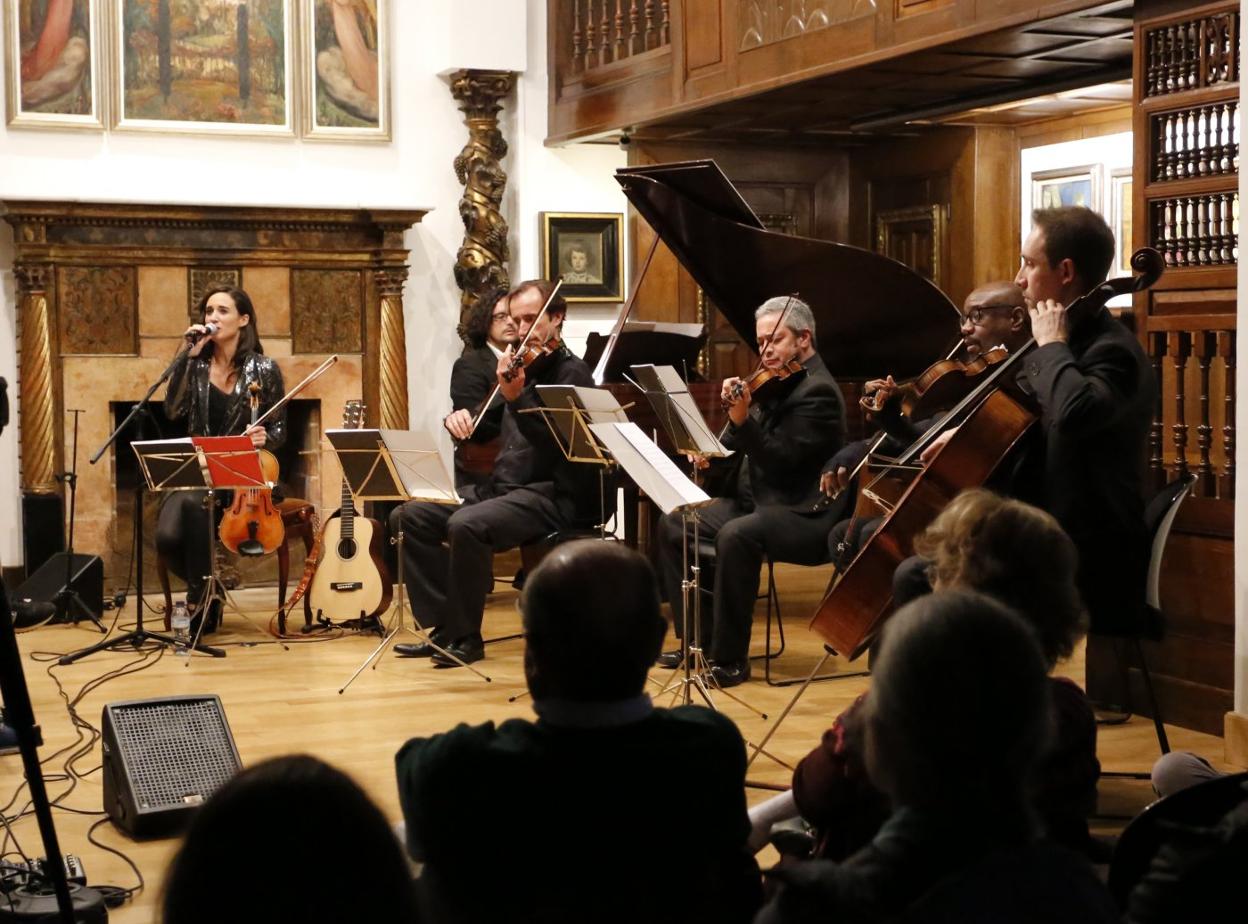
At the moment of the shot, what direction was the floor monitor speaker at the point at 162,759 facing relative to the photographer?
facing the viewer and to the right of the viewer

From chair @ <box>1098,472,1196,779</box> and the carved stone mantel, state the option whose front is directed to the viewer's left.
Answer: the chair

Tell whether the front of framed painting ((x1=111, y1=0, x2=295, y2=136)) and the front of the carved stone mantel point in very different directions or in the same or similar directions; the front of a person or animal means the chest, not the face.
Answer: same or similar directions

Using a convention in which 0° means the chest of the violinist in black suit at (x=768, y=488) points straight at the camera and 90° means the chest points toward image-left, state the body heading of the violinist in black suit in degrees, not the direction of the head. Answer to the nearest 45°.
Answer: approximately 45°

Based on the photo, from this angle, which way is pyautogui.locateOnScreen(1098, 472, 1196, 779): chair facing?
to the viewer's left

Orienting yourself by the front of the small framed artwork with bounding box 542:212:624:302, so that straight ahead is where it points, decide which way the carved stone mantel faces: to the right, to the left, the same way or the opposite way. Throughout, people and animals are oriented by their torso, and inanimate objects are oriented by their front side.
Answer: the same way

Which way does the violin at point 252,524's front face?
toward the camera

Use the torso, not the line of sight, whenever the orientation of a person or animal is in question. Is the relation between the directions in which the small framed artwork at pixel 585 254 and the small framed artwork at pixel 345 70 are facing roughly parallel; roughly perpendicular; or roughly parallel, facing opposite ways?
roughly parallel

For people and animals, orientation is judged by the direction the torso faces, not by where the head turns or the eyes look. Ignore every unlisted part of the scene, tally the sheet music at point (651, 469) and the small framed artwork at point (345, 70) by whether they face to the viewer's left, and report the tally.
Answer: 0

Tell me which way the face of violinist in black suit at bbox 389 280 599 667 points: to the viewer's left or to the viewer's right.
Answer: to the viewer's left

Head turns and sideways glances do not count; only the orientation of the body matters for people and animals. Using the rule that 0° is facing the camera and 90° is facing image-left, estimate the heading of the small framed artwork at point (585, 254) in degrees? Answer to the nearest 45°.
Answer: approximately 0°

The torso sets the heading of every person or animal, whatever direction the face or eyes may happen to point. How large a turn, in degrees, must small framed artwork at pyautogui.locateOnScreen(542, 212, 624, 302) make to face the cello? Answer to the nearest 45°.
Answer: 0° — it already faces it

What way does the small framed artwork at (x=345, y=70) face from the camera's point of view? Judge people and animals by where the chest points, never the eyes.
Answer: toward the camera
